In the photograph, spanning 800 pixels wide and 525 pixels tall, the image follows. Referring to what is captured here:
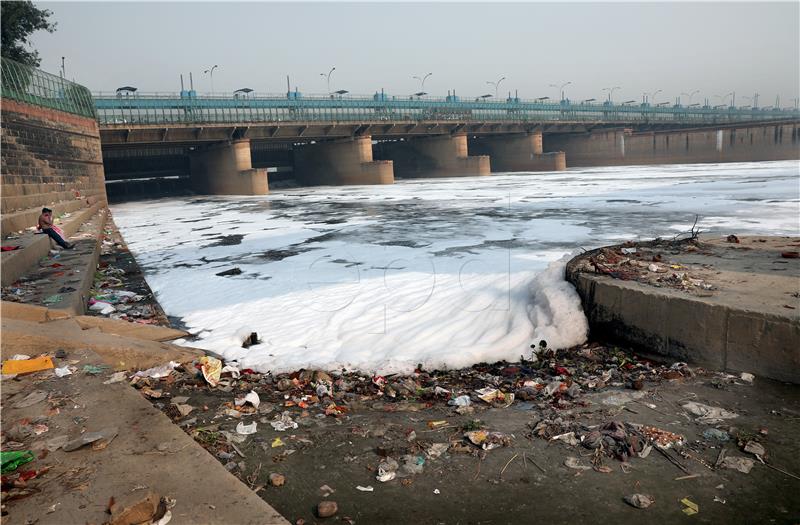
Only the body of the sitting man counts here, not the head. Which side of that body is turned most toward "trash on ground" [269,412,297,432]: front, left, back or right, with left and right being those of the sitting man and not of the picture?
right

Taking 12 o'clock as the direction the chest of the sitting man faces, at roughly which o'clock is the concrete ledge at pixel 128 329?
The concrete ledge is roughly at 3 o'clock from the sitting man.

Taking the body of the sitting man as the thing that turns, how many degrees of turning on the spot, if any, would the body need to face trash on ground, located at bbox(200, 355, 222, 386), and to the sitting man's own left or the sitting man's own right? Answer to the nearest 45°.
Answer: approximately 90° to the sitting man's own right

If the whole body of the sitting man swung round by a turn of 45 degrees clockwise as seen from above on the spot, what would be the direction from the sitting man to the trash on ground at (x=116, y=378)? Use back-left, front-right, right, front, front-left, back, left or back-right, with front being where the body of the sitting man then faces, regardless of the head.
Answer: front-right

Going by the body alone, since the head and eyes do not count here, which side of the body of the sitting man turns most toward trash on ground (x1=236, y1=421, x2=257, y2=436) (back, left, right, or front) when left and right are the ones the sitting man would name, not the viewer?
right

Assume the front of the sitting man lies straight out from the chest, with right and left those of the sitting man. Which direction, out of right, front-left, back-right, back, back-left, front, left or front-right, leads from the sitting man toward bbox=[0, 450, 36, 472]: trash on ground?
right

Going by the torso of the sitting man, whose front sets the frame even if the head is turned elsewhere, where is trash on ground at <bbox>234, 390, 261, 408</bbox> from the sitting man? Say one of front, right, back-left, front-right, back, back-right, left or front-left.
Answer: right

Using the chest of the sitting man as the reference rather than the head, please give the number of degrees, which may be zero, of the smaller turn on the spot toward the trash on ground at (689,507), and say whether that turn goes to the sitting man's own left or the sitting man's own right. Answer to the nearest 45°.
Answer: approximately 90° to the sitting man's own right

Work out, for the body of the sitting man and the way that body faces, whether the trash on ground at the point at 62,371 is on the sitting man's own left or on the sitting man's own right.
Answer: on the sitting man's own right

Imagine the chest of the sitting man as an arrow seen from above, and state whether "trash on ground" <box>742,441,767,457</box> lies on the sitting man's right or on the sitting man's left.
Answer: on the sitting man's right

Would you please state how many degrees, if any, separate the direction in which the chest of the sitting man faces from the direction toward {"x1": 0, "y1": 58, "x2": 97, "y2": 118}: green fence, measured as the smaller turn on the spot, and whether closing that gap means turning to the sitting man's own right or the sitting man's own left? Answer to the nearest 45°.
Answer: approximately 90° to the sitting man's own left

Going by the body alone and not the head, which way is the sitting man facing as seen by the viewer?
to the viewer's right

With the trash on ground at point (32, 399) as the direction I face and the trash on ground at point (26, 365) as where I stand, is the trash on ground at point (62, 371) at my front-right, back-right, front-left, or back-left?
front-left

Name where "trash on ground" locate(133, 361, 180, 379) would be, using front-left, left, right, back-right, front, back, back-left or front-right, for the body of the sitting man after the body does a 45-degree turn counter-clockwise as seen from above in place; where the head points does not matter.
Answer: back-right

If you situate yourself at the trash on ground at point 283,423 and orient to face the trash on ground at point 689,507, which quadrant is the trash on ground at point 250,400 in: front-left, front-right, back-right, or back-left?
back-left

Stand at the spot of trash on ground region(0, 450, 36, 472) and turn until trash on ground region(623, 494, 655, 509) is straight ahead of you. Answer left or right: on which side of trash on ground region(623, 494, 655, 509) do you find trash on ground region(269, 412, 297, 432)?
left
